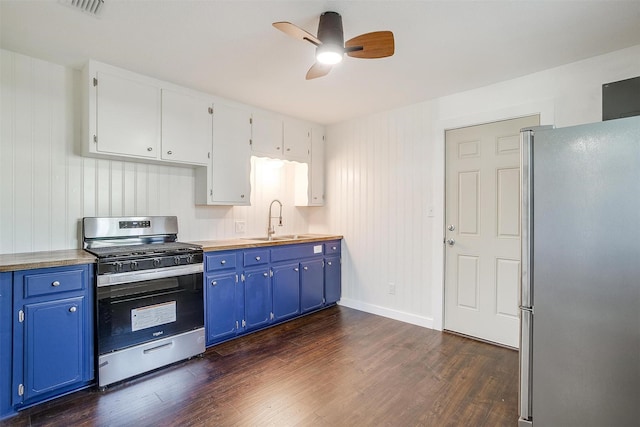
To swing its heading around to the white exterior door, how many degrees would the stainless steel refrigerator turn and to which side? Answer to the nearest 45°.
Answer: approximately 45° to its right

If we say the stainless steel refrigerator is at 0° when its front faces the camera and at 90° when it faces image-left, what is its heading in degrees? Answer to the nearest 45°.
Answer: approximately 90°

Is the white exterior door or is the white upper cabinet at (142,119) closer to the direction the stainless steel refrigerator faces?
the white upper cabinet

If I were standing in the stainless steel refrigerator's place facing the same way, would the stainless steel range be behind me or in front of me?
in front

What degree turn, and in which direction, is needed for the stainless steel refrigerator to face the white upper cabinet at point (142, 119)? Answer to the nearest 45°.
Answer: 0° — it already faces it
